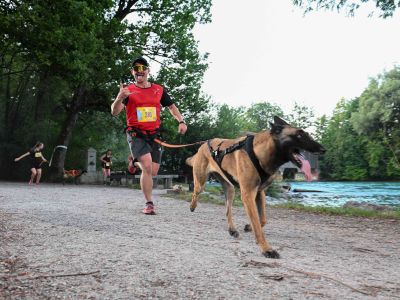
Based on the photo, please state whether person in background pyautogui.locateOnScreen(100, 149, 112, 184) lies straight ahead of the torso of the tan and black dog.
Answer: no

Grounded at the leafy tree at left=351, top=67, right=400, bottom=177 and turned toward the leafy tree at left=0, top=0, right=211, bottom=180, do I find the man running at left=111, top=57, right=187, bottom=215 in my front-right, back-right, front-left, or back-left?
front-left

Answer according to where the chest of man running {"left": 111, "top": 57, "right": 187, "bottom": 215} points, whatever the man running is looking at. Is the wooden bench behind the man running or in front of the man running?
behind

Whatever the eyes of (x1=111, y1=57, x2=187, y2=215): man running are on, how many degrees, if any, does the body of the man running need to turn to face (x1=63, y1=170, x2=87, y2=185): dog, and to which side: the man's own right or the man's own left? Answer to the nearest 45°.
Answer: approximately 180°

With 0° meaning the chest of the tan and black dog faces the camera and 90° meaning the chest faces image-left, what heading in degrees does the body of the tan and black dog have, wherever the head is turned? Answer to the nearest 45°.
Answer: approximately 315°

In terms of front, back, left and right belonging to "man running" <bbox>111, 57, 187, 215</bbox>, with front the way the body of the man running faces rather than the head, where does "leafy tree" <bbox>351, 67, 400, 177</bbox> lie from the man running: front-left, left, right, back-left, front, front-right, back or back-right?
back-left

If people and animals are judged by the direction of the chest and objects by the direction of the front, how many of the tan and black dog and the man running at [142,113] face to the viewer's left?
0

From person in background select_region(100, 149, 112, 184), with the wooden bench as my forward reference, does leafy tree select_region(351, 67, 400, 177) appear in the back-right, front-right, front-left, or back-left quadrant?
front-left

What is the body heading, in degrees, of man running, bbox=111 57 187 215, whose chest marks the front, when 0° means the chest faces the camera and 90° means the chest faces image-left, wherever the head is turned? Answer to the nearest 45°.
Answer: approximately 0°

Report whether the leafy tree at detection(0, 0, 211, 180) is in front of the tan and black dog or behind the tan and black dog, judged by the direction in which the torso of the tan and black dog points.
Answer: behind

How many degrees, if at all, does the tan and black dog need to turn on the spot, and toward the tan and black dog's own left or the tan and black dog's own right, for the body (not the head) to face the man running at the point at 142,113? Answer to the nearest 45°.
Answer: approximately 180°

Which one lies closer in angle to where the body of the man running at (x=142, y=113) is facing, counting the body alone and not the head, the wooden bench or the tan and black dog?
the tan and black dog

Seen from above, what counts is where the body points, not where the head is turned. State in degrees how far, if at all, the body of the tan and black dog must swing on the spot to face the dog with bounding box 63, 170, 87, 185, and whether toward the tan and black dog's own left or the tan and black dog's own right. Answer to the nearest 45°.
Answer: approximately 180°

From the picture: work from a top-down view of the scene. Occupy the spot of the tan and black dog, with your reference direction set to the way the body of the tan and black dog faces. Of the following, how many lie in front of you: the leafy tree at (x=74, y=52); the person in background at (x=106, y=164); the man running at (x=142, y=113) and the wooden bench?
0

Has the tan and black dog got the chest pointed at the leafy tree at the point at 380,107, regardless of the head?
no

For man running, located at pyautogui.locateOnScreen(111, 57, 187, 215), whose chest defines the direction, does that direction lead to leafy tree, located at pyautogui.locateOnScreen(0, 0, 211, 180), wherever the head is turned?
no

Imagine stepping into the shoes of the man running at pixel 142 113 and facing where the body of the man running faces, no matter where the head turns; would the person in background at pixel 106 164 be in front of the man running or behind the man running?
behind

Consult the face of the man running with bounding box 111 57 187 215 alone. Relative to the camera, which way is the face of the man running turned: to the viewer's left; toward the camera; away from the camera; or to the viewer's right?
toward the camera
